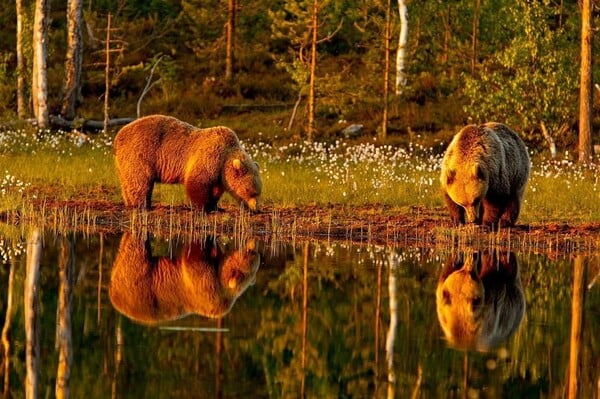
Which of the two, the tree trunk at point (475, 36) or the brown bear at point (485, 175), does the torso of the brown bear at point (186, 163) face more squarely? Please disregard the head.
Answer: the brown bear

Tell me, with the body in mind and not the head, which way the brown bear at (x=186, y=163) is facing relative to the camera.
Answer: to the viewer's right

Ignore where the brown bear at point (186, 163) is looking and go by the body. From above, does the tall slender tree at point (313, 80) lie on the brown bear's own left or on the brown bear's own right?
on the brown bear's own left

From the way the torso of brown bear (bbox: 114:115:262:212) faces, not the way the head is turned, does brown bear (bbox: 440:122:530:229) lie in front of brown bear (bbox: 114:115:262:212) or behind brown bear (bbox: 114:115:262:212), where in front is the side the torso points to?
in front

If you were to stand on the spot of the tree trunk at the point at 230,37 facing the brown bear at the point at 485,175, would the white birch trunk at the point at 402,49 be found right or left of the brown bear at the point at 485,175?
left

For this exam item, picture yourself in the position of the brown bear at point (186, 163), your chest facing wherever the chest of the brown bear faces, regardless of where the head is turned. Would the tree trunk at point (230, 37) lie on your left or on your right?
on your left

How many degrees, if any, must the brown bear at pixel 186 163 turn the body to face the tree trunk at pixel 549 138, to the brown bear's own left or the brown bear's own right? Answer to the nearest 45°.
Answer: approximately 45° to the brown bear's own left

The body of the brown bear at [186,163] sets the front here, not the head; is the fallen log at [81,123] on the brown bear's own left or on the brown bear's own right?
on the brown bear's own left

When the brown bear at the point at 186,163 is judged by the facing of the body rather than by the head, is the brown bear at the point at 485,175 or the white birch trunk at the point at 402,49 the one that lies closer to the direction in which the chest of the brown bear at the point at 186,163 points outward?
the brown bear

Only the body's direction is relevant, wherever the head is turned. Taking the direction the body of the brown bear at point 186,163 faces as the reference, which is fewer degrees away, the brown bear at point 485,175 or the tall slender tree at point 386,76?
the brown bear
